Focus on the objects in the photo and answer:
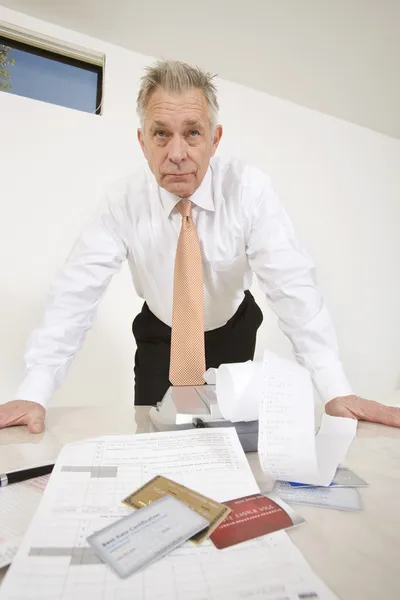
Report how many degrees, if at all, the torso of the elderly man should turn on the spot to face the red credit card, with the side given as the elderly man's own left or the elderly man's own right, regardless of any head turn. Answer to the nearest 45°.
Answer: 0° — they already face it

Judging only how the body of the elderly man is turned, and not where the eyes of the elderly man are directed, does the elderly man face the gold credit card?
yes

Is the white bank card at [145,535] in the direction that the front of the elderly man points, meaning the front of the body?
yes

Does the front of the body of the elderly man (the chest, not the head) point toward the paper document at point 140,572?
yes

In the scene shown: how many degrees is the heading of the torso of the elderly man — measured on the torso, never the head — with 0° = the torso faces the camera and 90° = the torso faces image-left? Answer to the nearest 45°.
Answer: approximately 0°

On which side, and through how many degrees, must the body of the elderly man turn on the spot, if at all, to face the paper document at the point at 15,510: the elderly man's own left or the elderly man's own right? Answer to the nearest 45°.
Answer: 0° — they already face it
